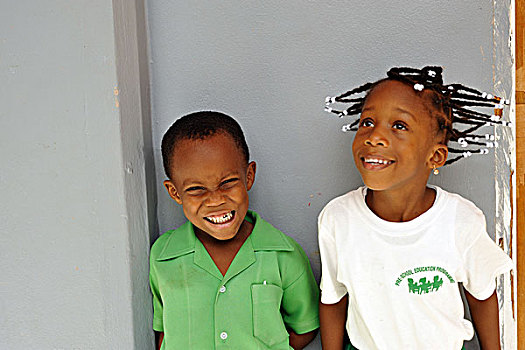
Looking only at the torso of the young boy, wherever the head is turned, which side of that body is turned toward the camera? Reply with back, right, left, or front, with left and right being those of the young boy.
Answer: front

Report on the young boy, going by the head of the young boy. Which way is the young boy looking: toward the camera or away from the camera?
toward the camera

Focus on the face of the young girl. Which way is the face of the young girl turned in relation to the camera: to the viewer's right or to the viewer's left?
to the viewer's left
